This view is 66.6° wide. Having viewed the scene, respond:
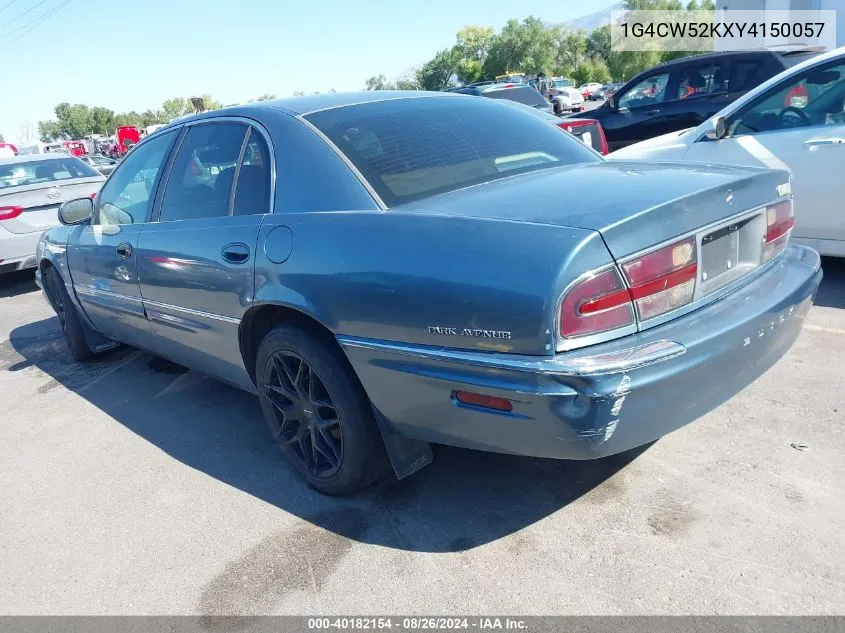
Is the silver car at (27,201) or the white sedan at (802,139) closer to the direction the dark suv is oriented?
the silver car

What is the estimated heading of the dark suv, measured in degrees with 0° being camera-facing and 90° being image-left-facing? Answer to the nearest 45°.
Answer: approximately 135°

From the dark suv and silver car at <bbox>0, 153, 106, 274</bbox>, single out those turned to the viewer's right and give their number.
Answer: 0

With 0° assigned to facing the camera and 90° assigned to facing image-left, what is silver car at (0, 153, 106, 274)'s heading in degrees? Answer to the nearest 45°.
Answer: approximately 135°
